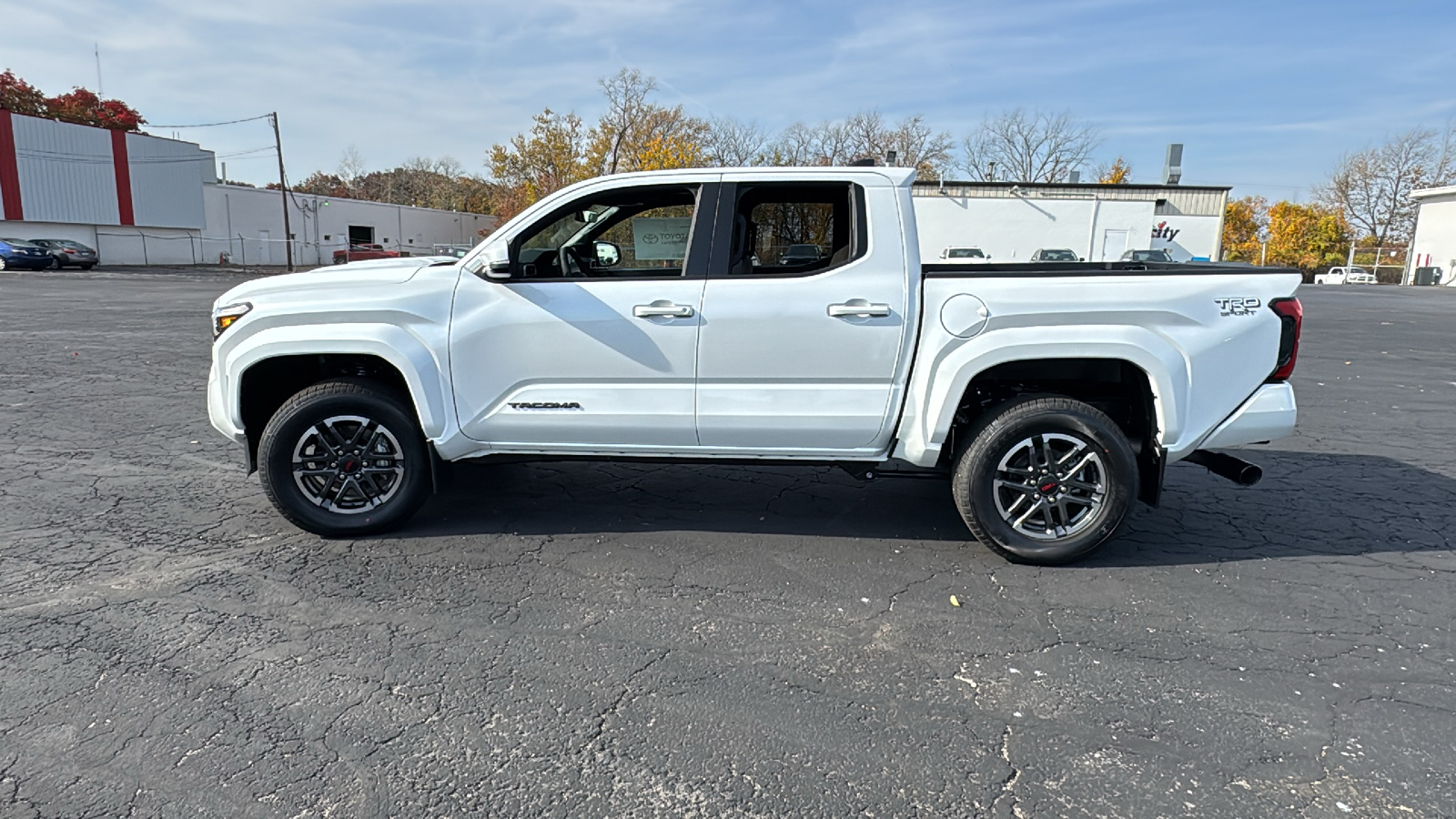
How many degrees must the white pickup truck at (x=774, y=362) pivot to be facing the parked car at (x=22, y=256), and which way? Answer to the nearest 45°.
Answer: approximately 45° to its right

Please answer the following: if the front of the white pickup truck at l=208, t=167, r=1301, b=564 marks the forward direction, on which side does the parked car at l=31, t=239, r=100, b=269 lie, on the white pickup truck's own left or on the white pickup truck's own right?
on the white pickup truck's own right

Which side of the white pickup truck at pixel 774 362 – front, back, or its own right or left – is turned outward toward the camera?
left

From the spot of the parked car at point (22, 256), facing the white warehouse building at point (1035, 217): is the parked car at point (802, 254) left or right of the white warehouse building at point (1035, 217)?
right

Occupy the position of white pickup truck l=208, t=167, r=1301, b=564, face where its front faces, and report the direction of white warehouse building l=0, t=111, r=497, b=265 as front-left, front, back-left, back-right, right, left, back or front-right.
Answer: front-right
